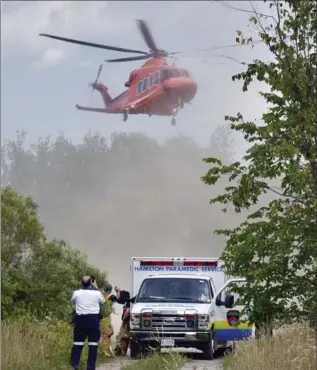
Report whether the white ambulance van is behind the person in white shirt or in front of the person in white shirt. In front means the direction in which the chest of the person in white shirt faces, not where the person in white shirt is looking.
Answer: in front

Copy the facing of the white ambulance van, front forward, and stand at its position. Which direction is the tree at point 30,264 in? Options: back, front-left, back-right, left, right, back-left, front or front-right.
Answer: back-right

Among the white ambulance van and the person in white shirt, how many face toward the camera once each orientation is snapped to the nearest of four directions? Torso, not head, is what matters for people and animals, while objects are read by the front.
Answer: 1

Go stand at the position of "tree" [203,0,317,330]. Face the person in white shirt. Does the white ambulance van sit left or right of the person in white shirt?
right

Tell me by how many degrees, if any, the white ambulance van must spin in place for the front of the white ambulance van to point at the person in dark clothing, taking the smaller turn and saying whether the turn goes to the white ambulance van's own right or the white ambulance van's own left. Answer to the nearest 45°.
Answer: approximately 90° to the white ambulance van's own right

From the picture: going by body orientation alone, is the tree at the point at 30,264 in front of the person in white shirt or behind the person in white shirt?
in front

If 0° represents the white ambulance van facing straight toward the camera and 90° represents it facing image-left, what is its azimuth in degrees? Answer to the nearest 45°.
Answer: approximately 0°

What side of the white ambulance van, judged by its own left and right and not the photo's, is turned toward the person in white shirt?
front

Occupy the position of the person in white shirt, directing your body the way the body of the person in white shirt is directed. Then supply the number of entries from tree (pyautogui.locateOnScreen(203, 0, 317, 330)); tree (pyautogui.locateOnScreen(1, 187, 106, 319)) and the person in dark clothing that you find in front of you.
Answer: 2

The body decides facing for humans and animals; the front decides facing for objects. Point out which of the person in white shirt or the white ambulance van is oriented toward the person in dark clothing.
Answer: the person in white shirt

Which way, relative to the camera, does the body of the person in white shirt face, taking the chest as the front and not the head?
away from the camera

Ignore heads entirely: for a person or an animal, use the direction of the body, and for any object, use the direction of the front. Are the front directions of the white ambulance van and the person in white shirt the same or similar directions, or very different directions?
very different directions

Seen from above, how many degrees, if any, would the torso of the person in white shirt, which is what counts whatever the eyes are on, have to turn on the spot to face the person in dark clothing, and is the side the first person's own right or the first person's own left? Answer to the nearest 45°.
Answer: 0° — they already face them
